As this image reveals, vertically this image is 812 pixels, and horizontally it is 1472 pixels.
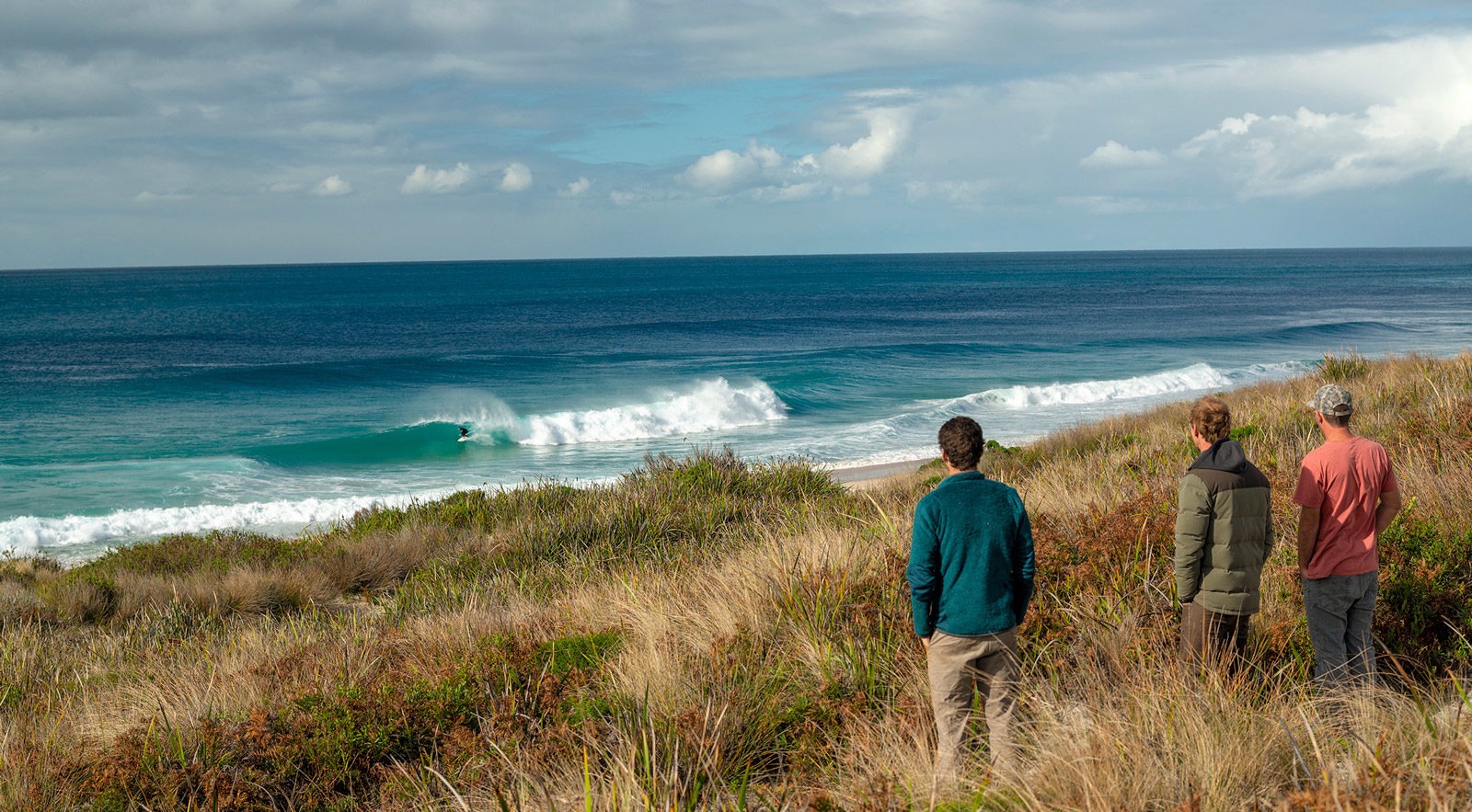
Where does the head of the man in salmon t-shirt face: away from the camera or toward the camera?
away from the camera

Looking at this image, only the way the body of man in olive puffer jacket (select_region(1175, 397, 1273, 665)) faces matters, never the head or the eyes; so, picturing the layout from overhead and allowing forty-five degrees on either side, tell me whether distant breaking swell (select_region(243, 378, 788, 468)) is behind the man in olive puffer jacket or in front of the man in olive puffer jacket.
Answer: in front

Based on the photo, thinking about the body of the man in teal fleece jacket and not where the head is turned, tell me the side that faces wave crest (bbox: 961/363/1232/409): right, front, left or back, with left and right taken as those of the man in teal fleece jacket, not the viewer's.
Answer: front

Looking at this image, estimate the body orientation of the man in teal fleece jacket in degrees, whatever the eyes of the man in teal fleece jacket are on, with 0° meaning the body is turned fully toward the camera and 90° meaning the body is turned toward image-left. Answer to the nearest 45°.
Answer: approximately 180°

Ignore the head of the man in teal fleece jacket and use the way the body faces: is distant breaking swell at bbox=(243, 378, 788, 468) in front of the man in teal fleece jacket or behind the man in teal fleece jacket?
in front

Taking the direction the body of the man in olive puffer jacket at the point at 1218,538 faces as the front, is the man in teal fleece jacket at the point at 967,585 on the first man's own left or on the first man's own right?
on the first man's own left

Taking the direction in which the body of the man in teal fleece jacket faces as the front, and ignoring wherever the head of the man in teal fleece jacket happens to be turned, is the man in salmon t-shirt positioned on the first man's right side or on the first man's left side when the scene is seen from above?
on the first man's right side

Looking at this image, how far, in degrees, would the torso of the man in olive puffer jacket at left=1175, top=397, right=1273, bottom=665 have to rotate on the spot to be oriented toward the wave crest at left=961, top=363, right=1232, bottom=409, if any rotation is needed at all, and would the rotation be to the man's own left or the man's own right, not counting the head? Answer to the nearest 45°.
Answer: approximately 45° to the man's own right

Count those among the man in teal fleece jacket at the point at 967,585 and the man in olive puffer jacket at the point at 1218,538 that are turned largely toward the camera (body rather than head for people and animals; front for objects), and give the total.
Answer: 0

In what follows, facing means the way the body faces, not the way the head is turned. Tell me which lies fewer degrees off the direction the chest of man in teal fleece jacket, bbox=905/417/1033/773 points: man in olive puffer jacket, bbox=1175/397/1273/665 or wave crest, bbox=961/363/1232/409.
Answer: the wave crest

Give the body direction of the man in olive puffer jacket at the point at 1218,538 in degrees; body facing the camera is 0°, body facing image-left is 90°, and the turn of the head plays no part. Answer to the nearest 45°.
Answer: approximately 135°

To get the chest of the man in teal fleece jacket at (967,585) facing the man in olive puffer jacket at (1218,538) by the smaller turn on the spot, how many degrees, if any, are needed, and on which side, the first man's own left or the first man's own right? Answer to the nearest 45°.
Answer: approximately 45° to the first man's own right

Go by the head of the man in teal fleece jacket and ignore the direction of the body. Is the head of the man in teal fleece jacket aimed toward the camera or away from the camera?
away from the camera
